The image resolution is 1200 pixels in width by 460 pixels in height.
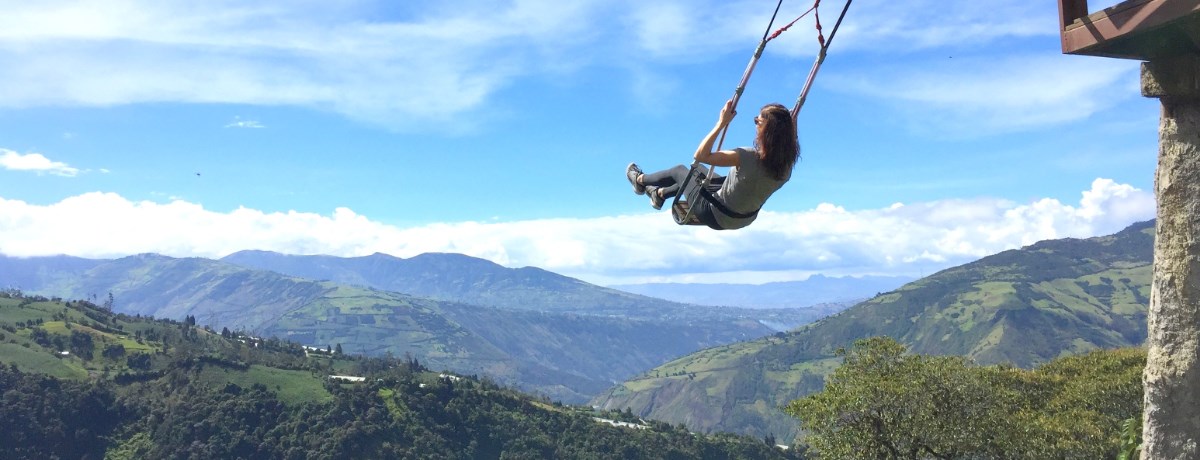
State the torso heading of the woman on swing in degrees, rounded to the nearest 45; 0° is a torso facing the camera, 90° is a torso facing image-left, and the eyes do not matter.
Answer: approximately 135°

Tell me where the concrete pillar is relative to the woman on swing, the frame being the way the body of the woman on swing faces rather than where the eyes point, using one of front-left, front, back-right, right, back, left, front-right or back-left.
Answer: back-right

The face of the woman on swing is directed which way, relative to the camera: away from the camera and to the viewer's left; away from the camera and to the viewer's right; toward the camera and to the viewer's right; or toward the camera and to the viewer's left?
away from the camera and to the viewer's left

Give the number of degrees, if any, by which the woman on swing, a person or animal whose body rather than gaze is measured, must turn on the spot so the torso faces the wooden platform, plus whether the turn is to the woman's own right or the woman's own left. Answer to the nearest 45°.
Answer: approximately 135° to the woman's own right
